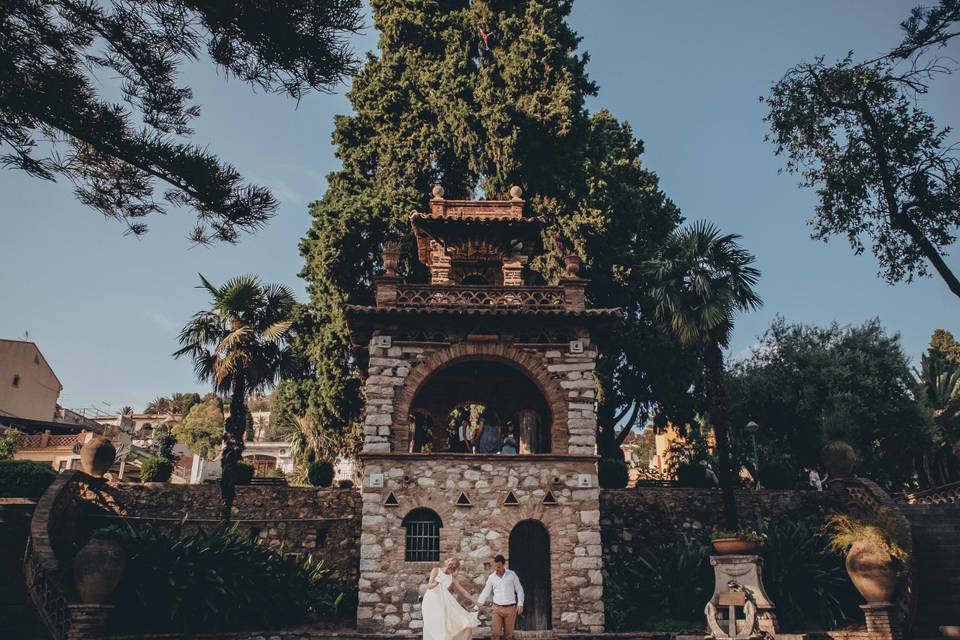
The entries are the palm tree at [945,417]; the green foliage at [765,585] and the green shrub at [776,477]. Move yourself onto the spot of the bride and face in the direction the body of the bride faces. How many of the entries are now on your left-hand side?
3

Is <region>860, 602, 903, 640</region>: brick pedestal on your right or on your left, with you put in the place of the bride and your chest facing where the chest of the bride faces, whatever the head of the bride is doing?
on your left

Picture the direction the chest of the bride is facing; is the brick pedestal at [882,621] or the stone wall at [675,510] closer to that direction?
the brick pedestal

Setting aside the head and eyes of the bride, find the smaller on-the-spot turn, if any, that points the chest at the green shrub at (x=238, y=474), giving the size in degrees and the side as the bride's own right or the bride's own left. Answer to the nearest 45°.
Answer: approximately 180°

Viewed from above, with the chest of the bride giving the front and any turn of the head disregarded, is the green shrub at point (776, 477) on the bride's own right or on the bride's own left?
on the bride's own left

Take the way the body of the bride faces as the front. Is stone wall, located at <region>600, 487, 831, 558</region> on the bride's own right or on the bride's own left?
on the bride's own left

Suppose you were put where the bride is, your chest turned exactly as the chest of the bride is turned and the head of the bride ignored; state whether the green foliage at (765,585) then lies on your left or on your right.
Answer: on your left

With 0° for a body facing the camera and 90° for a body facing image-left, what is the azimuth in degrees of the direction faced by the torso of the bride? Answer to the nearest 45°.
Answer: approximately 315°

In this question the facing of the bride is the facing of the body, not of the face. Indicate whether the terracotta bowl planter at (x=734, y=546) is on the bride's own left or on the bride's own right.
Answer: on the bride's own left

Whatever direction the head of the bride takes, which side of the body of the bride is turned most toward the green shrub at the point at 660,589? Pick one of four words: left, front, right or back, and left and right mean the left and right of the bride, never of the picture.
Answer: left

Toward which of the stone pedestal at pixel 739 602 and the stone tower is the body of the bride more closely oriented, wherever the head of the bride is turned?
the stone pedestal

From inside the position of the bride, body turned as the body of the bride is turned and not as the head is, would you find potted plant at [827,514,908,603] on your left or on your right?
on your left
